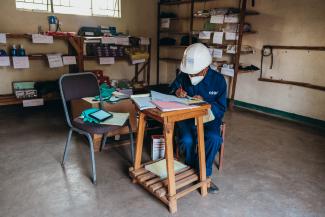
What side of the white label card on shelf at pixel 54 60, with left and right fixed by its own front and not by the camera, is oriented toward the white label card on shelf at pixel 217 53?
left

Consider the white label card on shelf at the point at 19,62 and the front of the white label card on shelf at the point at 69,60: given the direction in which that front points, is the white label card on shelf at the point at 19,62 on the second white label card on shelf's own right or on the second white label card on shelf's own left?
on the second white label card on shelf's own right

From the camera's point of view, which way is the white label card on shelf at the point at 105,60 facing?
toward the camera

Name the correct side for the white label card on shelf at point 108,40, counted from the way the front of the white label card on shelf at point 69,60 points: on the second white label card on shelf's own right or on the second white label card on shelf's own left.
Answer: on the second white label card on shelf's own left

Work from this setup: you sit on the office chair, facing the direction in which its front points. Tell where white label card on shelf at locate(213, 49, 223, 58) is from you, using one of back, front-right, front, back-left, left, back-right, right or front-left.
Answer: left

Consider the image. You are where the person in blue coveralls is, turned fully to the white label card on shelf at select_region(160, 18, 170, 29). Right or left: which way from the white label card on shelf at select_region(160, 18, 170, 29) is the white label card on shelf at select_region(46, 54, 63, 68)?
left

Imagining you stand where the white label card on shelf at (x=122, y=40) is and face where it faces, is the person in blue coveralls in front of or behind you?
in front

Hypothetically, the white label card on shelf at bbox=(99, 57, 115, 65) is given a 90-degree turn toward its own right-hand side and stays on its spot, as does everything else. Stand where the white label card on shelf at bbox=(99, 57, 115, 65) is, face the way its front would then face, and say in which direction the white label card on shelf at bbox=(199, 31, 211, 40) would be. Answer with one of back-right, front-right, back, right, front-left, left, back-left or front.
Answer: back

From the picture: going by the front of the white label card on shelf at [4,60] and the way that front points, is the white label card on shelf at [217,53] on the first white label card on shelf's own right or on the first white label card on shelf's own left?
on the first white label card on shelf's own left

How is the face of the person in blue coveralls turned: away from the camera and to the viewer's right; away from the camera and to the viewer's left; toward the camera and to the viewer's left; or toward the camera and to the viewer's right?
toward the camera and to the viewer's left

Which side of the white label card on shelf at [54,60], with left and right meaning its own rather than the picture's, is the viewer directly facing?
front

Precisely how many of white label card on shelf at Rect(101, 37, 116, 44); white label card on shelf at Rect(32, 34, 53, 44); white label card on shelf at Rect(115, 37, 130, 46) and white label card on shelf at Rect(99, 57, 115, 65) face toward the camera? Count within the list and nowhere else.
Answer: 4

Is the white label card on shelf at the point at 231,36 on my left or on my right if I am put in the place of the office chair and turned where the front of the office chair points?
on my left

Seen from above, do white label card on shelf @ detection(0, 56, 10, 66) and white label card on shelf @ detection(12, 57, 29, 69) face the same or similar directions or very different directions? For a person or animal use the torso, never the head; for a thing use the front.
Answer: same or similar directions

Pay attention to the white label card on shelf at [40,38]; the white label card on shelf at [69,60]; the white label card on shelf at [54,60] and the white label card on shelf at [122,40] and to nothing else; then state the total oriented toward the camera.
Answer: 4

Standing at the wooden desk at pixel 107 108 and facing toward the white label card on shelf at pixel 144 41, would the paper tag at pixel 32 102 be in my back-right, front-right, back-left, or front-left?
front-left

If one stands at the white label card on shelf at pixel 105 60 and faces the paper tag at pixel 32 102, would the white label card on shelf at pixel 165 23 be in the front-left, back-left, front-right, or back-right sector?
back-right

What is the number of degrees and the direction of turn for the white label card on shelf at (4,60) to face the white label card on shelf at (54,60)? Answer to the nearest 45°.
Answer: approximately 90° to its left
